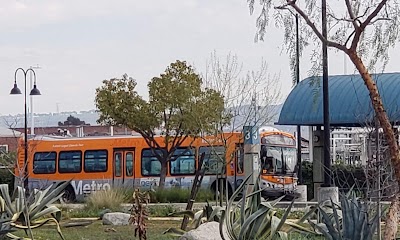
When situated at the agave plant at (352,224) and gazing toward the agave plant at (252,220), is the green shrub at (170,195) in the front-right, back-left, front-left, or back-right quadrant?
front-right

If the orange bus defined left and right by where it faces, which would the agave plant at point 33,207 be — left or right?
on its right

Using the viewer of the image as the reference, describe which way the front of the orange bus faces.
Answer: facing the viewer and to the right of the viewer

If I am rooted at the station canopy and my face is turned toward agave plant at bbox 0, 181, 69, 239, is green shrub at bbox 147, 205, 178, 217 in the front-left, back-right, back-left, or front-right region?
front-right

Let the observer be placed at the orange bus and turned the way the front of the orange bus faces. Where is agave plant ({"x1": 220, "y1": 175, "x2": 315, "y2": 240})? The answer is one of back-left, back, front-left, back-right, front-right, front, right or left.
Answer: front-right

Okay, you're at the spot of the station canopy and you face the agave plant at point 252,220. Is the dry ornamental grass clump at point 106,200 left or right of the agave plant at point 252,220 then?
right

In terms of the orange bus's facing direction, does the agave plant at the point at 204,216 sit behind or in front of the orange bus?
in front

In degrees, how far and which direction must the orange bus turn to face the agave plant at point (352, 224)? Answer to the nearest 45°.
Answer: approximately 45° to its right
